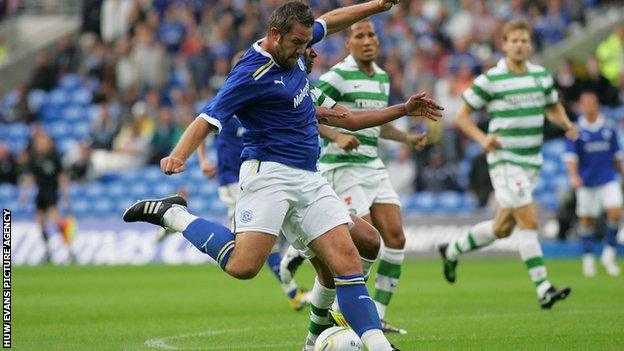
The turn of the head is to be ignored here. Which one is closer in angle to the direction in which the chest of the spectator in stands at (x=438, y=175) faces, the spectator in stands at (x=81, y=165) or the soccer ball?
the soccer ball

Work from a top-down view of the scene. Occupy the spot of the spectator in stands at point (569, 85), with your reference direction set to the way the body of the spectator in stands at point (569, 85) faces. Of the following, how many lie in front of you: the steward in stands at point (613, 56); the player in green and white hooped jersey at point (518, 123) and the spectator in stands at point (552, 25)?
1

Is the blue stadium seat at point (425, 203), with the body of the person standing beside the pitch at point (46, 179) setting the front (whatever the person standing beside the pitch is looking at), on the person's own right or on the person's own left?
on the person's own left

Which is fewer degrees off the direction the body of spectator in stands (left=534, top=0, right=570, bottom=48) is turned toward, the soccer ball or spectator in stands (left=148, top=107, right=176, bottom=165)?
the soccer ball

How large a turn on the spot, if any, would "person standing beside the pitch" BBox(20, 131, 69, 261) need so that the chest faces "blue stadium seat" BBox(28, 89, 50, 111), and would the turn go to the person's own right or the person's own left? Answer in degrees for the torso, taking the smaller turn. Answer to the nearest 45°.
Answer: approximately 180°

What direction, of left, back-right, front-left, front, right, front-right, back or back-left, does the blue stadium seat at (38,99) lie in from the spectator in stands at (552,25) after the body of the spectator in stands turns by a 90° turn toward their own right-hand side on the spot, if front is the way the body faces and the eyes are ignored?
front

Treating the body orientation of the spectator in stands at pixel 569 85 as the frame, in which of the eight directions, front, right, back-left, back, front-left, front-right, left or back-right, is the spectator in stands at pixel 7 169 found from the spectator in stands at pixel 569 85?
right

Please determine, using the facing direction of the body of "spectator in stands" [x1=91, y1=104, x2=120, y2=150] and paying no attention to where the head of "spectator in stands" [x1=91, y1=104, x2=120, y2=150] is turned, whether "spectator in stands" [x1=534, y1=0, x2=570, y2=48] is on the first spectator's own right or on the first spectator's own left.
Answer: on the first spectator's own left
